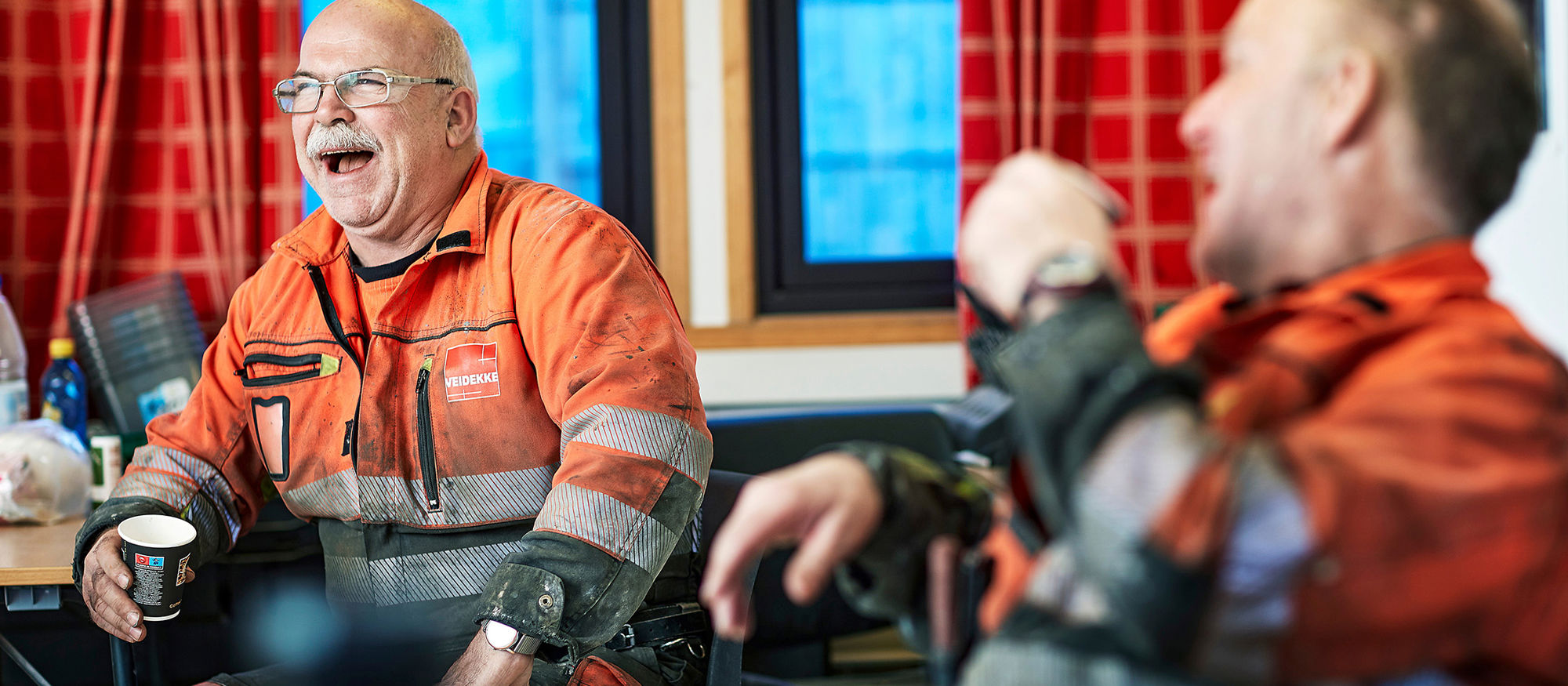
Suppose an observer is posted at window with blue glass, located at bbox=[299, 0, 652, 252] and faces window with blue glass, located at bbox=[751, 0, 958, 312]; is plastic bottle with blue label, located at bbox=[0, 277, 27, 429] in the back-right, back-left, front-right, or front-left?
back-right

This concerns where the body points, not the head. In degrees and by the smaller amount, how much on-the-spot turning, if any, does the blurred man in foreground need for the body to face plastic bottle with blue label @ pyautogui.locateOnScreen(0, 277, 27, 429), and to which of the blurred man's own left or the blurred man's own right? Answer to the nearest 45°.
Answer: approximately 45° to the blurred man's own right

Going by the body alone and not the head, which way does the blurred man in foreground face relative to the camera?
to the viewer's left

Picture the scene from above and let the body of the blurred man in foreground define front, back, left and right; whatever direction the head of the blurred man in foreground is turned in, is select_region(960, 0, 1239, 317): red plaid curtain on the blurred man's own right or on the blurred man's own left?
on the blurred man's own right

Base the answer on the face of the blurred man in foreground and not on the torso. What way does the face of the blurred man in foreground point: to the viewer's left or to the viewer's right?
to the viewer's left

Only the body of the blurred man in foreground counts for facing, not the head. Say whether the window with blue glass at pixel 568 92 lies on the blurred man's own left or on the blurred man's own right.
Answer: on the blurred man's own right
